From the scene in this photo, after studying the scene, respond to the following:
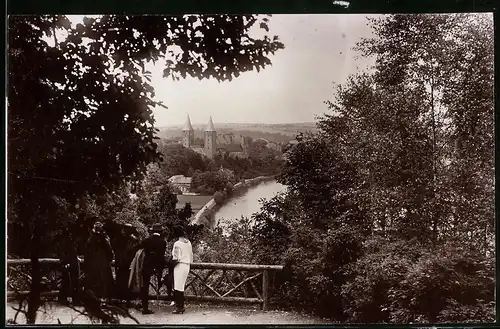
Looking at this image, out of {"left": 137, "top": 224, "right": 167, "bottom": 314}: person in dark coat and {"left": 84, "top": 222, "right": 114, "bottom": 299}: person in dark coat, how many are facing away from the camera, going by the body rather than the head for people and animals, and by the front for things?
2

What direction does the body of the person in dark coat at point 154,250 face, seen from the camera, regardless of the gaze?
away from the camera

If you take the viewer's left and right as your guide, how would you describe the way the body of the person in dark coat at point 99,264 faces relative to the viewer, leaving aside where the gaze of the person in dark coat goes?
facing away from the viewer
